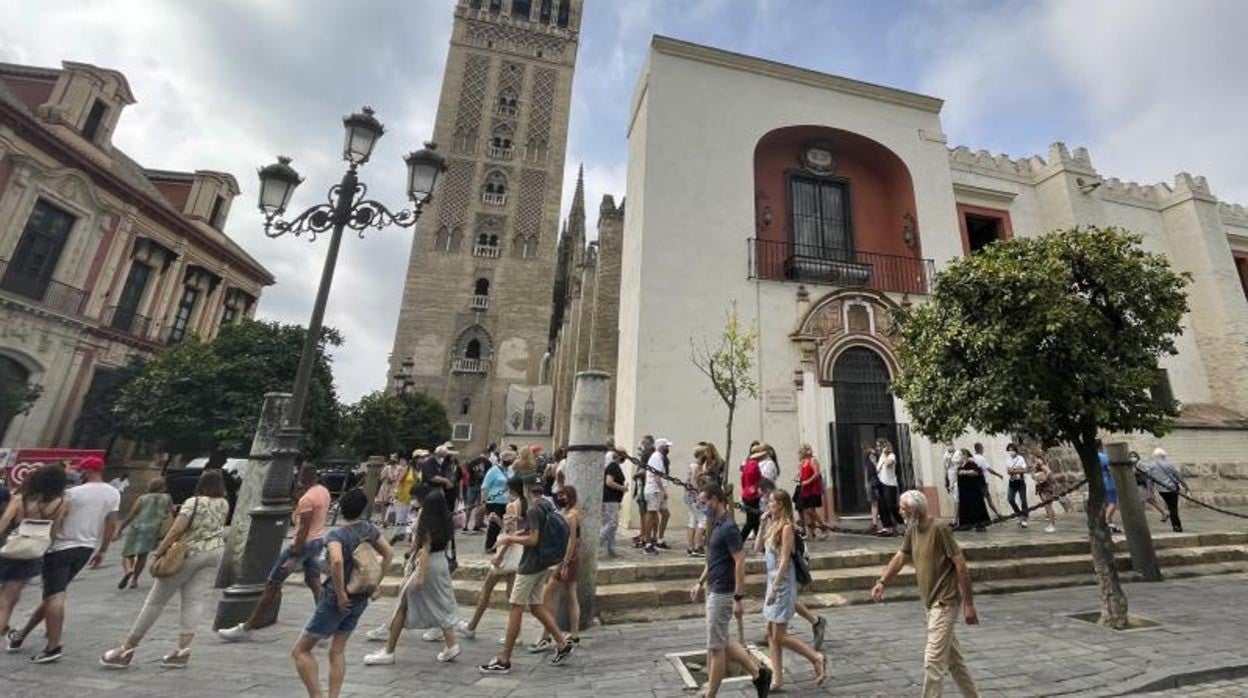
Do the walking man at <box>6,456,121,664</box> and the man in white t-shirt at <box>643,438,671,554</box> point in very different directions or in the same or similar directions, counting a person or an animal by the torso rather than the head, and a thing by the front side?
very different directions

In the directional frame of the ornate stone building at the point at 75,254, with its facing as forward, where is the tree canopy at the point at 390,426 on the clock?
The tree canopy is roughly at 10 o'clock from the ornate stone building.

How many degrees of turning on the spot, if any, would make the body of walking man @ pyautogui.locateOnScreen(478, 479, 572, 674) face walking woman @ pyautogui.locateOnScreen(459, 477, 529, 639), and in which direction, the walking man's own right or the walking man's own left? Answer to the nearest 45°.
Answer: approximately 45° to the walking man's own right

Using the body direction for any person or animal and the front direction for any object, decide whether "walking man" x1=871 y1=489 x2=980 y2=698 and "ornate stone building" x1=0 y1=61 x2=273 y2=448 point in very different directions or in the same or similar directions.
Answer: very different directions

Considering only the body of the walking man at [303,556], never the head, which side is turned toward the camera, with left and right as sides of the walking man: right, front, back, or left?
left

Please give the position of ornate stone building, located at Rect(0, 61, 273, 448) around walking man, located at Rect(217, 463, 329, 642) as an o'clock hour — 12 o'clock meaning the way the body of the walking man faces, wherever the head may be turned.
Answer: The ornate stone building is roughly at 2 o'clock from the walking man.

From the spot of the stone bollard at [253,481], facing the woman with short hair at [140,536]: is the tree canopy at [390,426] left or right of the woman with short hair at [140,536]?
right

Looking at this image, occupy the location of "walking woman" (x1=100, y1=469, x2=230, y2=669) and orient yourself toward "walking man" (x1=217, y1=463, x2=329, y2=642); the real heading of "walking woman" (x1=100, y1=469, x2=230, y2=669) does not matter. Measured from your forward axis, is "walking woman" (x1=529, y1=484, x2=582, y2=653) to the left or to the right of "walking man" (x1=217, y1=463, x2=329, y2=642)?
right

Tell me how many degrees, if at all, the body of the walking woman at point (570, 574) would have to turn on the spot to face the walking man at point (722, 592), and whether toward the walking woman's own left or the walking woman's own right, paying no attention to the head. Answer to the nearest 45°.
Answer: approximately 135° to the walking woman's own left
